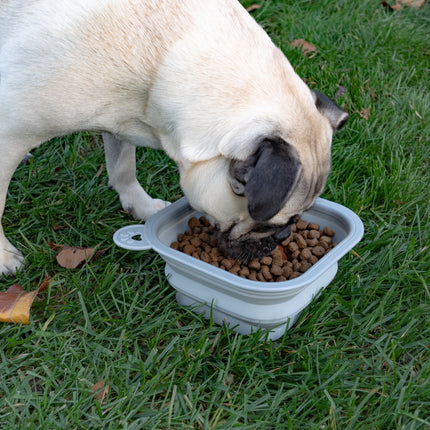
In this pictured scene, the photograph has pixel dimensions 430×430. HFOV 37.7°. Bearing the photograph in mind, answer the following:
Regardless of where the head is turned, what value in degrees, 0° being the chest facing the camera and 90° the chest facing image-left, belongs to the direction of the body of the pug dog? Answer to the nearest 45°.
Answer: approximately 270°

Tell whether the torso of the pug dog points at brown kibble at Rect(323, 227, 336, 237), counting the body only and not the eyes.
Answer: yes
